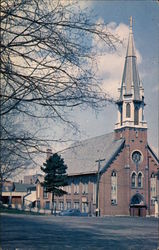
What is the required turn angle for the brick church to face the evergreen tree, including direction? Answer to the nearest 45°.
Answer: approximately 90° to its right
